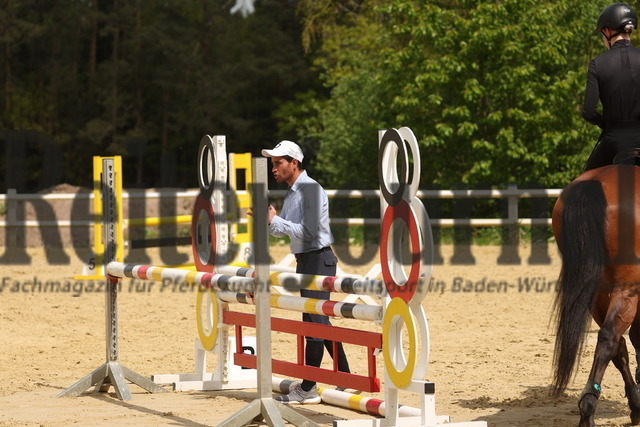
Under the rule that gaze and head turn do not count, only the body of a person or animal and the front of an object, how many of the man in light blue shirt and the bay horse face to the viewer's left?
1

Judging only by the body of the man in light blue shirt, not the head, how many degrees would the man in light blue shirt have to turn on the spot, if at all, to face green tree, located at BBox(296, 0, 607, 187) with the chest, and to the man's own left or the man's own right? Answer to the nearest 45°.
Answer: approximately 90° to the man's own right

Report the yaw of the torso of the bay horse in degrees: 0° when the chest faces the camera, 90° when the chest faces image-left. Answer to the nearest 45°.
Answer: approximately 225°

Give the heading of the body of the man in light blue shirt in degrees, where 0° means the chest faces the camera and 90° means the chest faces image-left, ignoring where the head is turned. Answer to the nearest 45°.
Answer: approximately 90°

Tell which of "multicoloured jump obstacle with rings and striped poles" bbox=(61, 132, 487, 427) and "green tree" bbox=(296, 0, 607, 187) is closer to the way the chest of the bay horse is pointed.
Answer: the green tree

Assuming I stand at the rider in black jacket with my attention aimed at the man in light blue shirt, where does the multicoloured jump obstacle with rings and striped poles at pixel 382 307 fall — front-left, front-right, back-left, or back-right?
front-left

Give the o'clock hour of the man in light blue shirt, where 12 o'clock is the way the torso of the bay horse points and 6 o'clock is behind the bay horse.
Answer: The man in light blue shirt is roughly at 8 o'clock from the bay horse.

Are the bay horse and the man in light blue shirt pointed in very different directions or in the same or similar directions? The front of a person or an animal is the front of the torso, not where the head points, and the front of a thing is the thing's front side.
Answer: very different directions

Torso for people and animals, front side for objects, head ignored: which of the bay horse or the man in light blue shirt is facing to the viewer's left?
the man in light blue shirt

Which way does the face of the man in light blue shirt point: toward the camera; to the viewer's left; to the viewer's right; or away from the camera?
to the viewer's left

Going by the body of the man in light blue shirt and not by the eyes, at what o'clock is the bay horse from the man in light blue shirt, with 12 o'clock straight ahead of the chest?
The bay horse is roughly at 7 o'clock from the man in light blue shirt.

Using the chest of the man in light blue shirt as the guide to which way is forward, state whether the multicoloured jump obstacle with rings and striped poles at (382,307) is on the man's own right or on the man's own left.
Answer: on the man's own left

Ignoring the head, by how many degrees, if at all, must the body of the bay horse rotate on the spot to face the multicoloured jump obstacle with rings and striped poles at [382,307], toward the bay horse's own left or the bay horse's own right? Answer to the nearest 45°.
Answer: approximately 135° to the bay horse's own left
